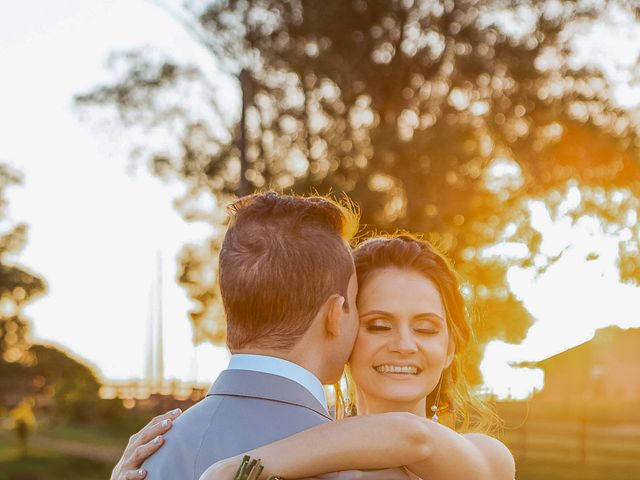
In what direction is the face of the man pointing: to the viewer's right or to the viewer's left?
to the viewer's right

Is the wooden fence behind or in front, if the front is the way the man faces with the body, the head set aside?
in front

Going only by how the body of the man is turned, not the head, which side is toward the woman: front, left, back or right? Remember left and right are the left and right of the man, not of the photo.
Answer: front

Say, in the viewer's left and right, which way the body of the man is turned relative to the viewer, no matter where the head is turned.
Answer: facing away from the viewer and to the right of the viewer

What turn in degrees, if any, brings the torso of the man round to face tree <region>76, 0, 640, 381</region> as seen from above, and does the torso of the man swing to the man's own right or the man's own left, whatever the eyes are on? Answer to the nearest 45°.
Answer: approximately 45° to the man's own left
